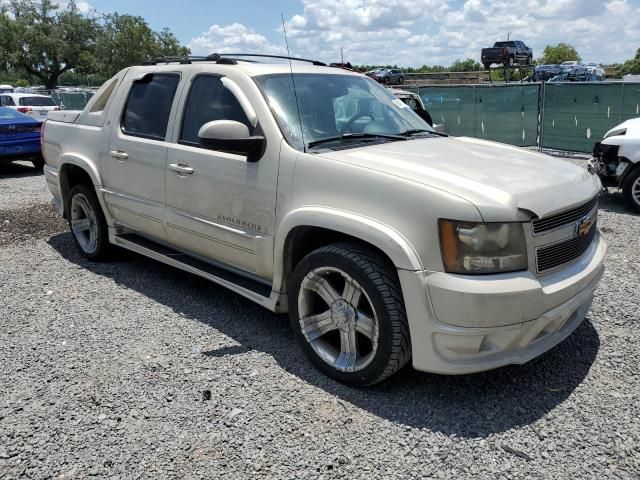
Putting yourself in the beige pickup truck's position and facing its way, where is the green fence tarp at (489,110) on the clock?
The green fence tarp is roughly at 8 o'clock from the beige pickup truck.

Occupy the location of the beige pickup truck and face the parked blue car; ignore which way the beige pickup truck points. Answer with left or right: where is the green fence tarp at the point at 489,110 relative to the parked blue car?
right

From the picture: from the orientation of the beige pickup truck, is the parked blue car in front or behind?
behind

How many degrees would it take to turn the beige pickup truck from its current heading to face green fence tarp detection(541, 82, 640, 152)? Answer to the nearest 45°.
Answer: approximately 90° to its left

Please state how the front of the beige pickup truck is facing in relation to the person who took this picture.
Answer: facing the viewer and to the right of the viewer

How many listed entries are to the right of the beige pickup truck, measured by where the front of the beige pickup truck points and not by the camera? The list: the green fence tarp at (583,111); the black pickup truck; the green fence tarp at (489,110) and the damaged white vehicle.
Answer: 0

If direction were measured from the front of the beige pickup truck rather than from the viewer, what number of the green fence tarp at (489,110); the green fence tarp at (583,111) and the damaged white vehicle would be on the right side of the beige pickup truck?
0

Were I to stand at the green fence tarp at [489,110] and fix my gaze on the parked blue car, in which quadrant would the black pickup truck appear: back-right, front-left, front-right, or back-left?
back-right

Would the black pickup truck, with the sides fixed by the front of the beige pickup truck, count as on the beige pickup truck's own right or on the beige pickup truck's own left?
on the beige pickup truck's own left

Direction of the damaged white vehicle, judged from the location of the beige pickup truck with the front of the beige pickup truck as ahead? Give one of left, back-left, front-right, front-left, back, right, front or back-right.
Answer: left

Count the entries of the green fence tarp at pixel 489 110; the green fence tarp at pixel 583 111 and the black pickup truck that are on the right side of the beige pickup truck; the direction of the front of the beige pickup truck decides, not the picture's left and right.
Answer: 0

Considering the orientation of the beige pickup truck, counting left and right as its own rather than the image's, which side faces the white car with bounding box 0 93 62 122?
back
